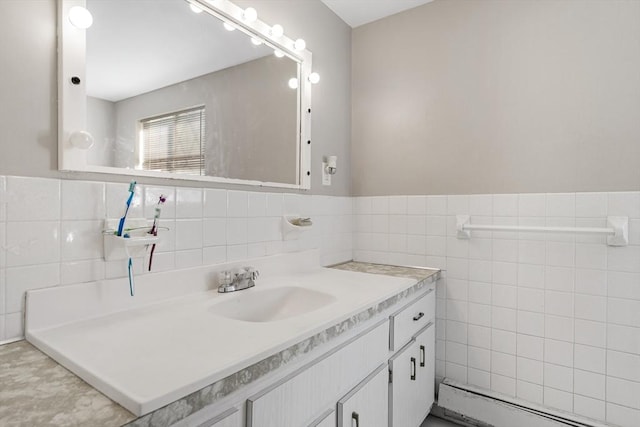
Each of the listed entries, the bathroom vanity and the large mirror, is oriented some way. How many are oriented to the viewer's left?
0

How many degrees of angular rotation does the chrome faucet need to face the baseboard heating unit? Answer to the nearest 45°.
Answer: approximately 45° to its left

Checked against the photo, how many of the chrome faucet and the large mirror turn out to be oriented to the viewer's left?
0

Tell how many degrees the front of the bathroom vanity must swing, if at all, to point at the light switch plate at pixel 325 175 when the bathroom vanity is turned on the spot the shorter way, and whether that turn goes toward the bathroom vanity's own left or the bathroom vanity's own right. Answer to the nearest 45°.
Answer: approximately 90° to the bathroom vanity's own left

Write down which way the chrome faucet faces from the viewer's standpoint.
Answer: facing the viewer and to the right of the viewer
